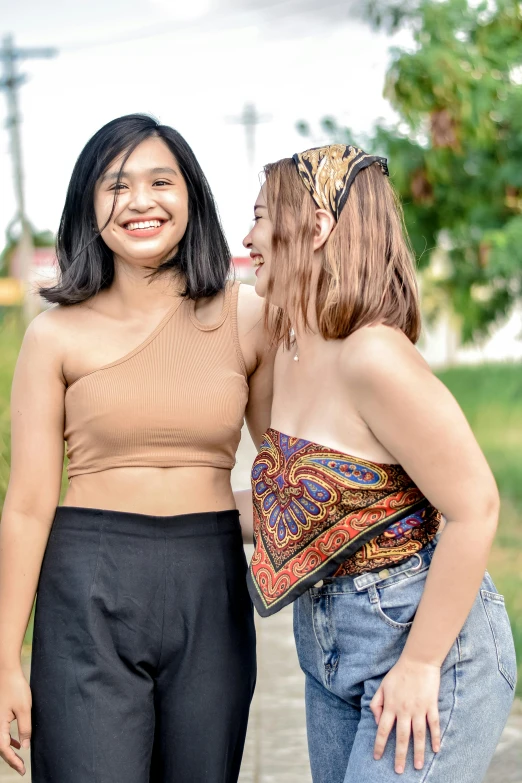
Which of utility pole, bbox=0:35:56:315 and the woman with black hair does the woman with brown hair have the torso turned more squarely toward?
the woman with black hair

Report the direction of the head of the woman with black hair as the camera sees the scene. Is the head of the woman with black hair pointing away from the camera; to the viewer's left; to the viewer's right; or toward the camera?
toward the camera

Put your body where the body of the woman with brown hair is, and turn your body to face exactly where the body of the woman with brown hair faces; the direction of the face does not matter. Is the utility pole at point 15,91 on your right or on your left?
on your right

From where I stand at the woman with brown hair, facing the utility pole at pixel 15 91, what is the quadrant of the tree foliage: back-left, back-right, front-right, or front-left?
front-right

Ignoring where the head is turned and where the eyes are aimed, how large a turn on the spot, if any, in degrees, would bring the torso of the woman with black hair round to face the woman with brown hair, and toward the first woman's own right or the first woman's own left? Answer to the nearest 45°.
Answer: approximately 45° to the first woman's own left

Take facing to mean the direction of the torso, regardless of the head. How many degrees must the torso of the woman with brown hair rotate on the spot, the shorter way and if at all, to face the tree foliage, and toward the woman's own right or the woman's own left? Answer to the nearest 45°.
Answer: approximately 135° to the woman's own right

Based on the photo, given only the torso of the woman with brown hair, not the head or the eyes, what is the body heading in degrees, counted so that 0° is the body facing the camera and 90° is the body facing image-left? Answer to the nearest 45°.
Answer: approximately 45°

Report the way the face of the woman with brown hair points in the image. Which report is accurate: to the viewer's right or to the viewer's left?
to the viewer's left

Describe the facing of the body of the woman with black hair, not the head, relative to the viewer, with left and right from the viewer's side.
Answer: facing the viewer

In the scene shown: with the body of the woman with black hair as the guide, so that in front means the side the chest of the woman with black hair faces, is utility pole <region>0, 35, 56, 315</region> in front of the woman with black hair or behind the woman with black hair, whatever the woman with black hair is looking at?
behind

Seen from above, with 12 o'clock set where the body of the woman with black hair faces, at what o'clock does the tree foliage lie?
The tree foliage is roughly at 7 o'clock from the woman with black hair.

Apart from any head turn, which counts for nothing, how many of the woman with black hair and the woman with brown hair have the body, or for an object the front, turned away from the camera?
0

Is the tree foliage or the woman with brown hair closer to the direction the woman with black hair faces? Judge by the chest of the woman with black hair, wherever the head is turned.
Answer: the woman with brown hair
